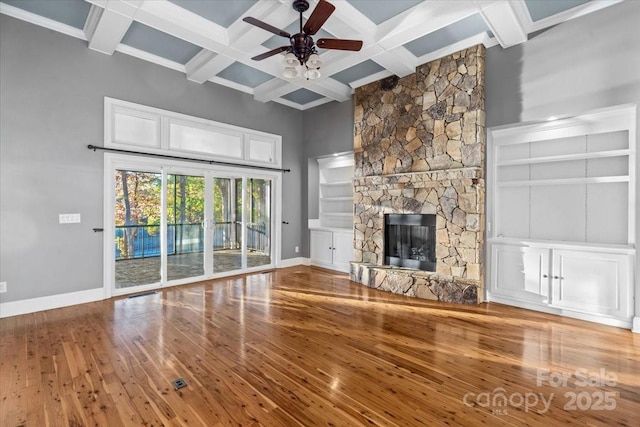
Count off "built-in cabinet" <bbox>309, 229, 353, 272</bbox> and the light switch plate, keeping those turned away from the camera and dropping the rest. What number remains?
0

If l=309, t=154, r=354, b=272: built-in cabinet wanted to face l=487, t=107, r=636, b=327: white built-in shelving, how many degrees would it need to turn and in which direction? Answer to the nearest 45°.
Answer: approximately 90° to its left

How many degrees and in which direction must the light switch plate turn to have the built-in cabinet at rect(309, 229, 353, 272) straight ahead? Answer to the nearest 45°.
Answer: approximately 90° to its left

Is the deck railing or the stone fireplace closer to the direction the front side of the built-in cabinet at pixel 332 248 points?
the deck railing

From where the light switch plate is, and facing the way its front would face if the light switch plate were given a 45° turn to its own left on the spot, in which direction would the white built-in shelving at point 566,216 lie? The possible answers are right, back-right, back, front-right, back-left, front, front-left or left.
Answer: front

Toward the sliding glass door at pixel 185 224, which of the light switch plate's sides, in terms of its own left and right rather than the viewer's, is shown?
left

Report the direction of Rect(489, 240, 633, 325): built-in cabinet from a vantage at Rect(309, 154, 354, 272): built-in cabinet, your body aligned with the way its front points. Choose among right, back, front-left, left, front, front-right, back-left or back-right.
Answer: left

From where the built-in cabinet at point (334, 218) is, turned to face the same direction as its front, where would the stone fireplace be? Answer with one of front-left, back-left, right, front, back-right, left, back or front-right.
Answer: left

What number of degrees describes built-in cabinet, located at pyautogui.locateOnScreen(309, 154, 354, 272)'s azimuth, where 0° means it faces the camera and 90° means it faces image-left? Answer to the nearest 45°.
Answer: approximately 45°

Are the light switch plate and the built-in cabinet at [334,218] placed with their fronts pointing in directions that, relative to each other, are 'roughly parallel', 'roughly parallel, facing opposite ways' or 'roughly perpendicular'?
roughly perpendicular

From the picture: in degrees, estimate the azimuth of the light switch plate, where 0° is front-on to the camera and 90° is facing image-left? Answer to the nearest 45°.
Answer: approximately 0°

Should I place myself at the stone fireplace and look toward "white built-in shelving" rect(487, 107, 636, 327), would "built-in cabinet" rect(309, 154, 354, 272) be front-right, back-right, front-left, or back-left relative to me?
back-left

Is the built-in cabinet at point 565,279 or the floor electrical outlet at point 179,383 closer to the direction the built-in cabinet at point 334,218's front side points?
the floor electrical outlet

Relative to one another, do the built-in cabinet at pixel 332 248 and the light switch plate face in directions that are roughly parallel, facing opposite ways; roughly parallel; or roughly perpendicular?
roughly perpendicular

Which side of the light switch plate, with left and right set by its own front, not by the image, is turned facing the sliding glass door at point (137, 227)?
left

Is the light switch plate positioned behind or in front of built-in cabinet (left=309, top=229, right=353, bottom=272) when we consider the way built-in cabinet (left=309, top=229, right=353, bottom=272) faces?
in front
